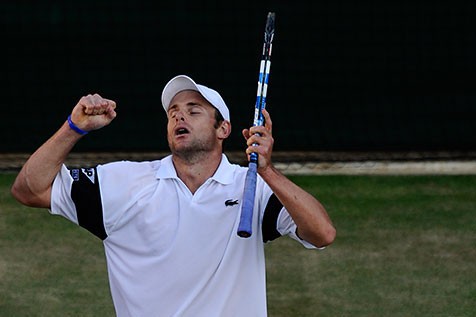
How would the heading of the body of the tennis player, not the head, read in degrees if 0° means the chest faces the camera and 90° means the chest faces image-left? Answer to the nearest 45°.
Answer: approximately 0°
